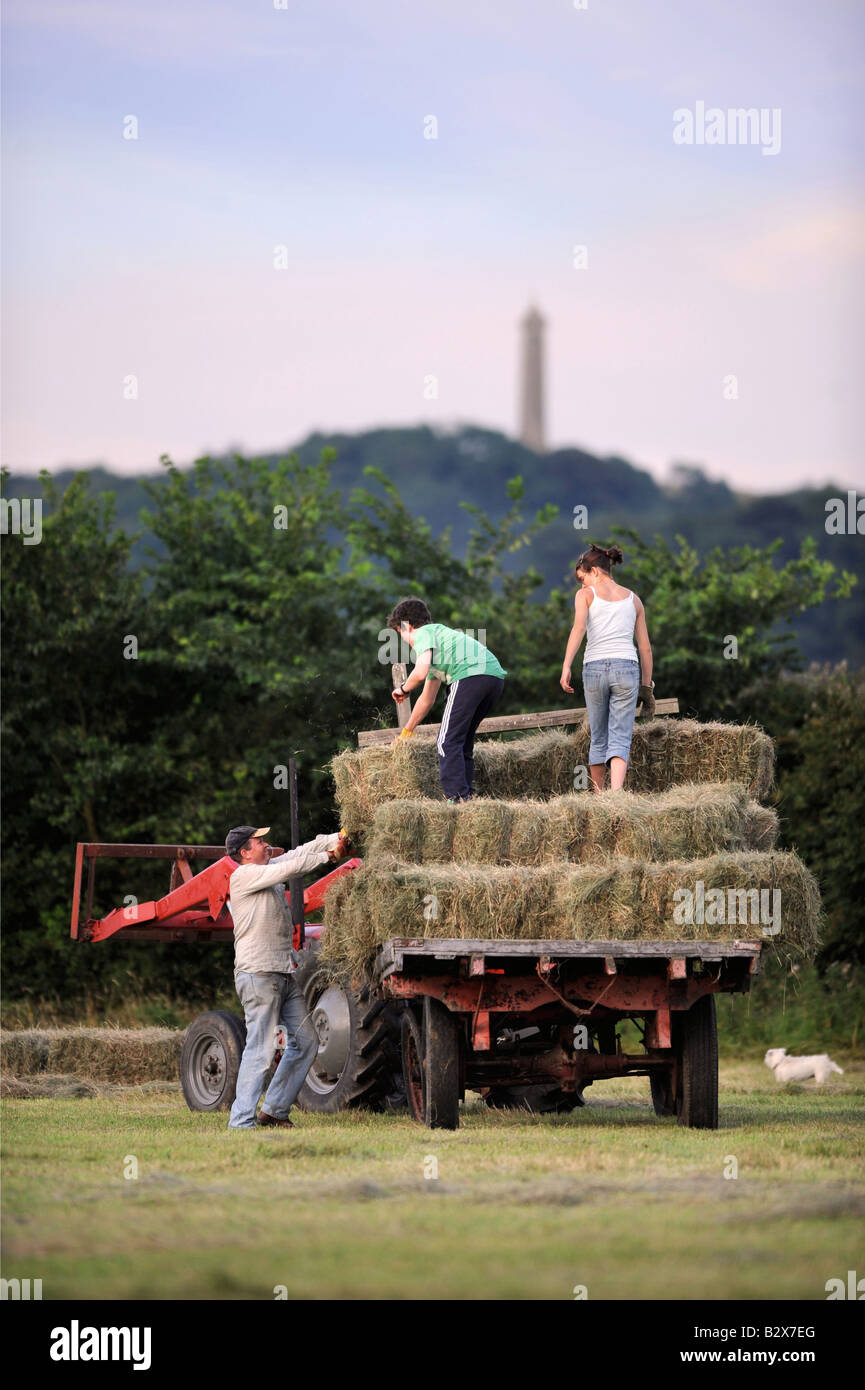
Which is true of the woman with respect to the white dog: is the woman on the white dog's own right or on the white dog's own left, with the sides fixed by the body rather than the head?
on the white dog's own left

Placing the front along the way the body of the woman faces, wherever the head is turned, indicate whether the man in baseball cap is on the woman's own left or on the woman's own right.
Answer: on the woman's own left

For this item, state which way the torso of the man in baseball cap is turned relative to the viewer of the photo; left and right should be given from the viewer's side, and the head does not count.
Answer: facing to the right of the viewer

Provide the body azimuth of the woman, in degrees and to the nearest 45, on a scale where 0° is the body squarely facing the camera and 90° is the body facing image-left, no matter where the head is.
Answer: approximately 180°

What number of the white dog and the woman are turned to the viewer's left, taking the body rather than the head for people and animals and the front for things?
1

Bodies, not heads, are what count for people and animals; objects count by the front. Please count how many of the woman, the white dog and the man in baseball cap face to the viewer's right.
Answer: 1

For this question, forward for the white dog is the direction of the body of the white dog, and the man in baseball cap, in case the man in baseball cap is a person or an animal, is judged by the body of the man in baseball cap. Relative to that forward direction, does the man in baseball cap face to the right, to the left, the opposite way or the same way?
the opposite way

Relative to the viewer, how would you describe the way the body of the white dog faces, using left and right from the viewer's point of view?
facing to the left of the viewer

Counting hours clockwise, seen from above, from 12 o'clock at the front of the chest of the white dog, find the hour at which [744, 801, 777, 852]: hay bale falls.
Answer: The hay bale is roughly at 9 o'clock from the white dog.

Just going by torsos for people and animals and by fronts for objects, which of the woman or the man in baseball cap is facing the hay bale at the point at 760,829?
the man in baseball cap

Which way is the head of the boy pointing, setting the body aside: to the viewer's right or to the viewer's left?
to the viewer's left

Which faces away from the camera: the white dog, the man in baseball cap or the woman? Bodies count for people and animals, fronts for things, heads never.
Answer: the woman
